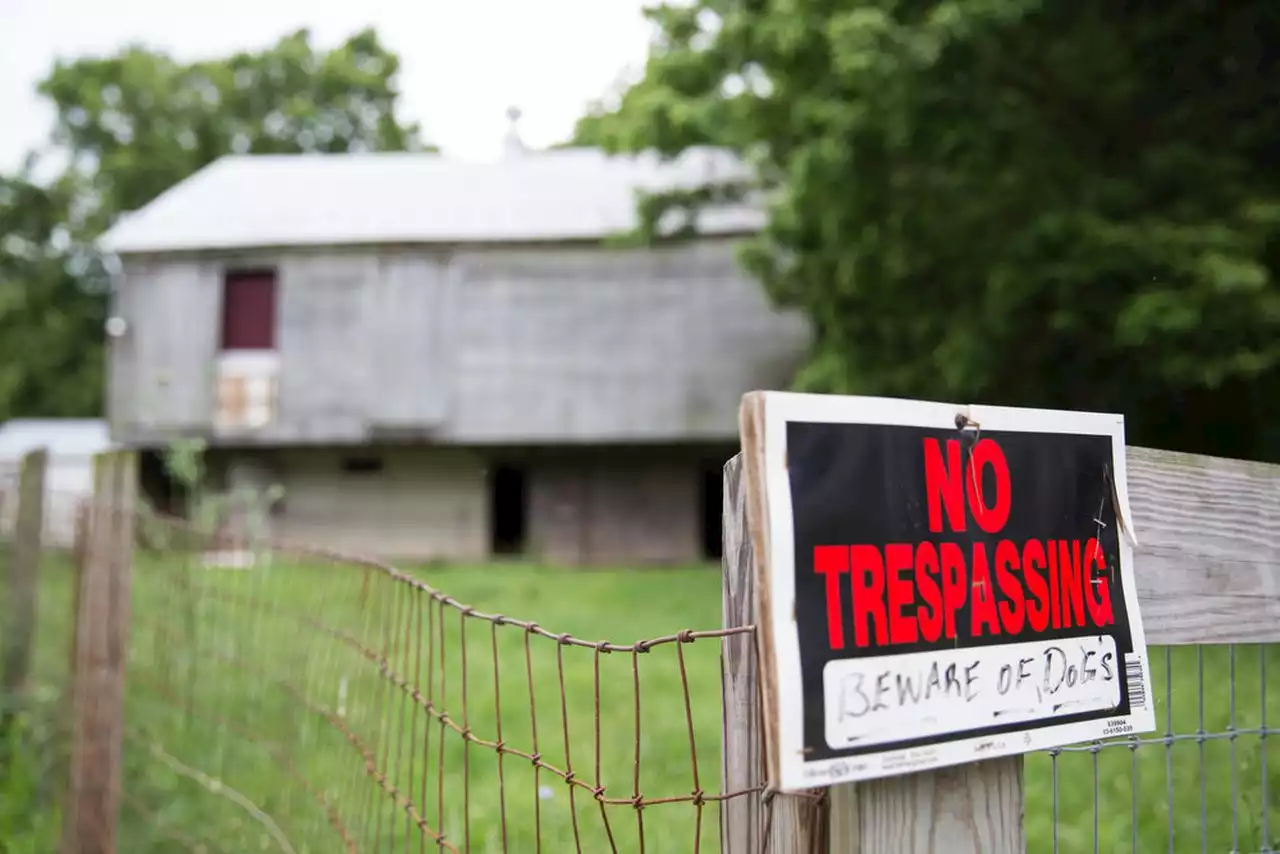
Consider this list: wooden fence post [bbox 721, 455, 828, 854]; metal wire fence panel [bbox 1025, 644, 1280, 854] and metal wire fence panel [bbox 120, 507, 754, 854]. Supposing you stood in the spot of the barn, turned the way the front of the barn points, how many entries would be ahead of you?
3

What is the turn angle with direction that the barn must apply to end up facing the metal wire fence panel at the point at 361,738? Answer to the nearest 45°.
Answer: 0° — it already faces it

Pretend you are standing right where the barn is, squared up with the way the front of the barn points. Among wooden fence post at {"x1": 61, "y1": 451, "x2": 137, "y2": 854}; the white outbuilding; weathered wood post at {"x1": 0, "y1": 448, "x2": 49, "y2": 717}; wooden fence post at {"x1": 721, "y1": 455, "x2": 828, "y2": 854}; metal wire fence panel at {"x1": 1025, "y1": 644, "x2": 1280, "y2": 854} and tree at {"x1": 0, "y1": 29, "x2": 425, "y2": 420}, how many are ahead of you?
4

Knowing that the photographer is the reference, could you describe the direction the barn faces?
facing the viewer

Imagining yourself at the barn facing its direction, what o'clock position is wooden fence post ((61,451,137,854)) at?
The wooden fence post is roughly at 12 o'clock from the barn.

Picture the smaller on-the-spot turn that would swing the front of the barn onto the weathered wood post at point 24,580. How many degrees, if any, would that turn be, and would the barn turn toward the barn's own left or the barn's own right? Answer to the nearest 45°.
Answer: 0° — it already faces it

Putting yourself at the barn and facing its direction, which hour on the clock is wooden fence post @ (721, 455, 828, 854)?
The wooden fence post is roughly at 12 o'clock from the barn.

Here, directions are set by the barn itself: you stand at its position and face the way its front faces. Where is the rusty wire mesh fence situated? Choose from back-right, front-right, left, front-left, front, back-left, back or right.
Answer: front

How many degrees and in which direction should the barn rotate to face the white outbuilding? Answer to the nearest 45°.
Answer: approximately 135° to its right
